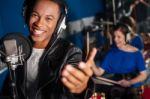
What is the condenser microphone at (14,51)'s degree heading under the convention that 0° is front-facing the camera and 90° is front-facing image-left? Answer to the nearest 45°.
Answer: approximately 225°

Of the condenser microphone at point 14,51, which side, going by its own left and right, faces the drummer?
front

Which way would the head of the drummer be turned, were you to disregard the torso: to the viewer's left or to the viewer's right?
to the viewer's left

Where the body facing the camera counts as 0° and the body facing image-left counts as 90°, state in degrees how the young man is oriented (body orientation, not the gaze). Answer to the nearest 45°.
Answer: approximately 45°

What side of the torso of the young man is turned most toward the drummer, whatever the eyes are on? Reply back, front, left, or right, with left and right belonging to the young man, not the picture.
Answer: back

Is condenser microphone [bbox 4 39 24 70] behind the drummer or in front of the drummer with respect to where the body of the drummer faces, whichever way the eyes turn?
in front

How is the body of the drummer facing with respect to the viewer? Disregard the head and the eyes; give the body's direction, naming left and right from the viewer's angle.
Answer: facing the viewer and to the left of the viewer

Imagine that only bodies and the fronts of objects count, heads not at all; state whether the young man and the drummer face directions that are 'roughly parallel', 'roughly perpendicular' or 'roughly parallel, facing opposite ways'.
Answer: roughly parallel
